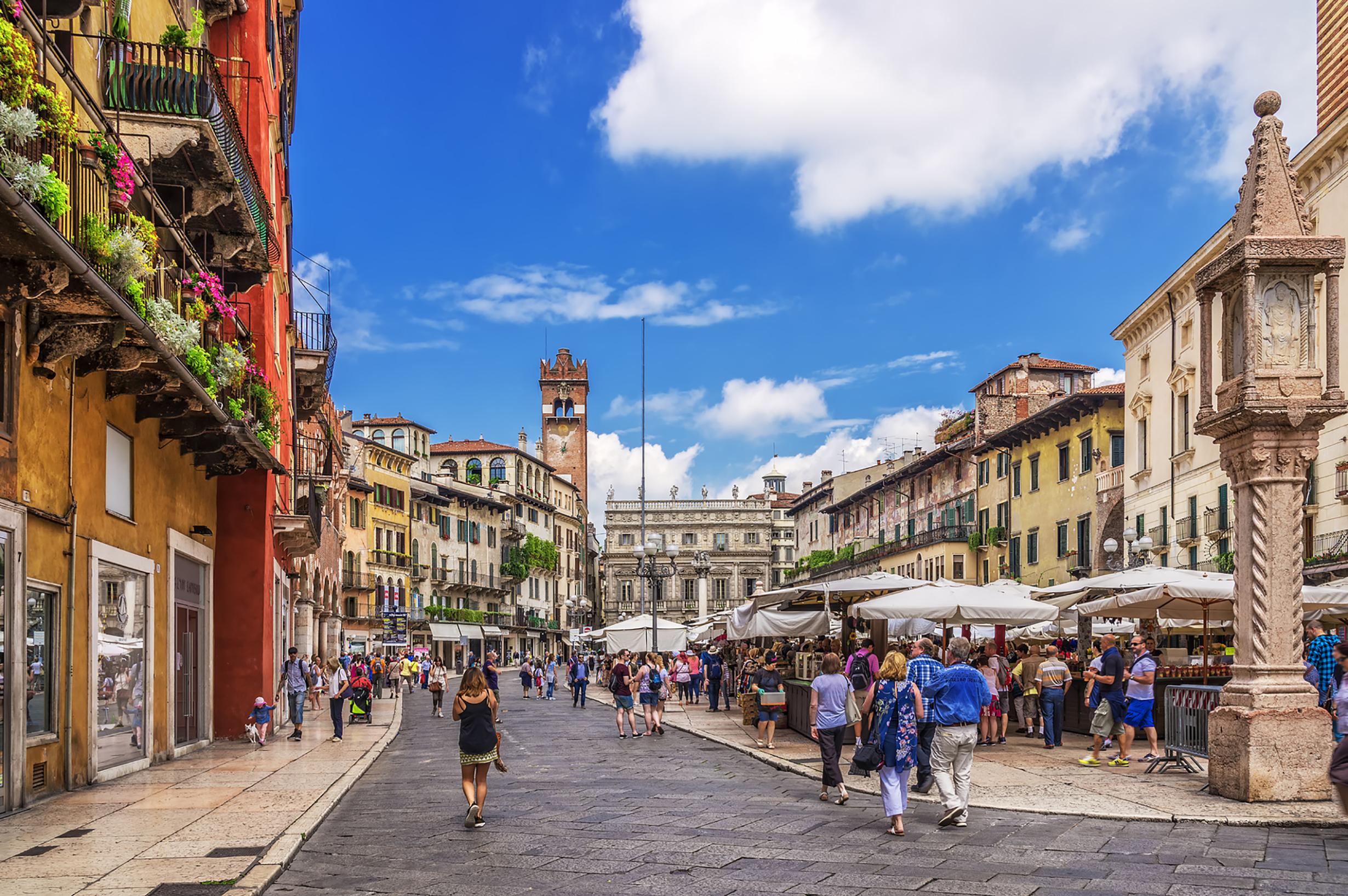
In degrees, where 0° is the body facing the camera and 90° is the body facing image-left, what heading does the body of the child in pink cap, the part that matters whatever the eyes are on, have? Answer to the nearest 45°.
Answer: approximately 0°

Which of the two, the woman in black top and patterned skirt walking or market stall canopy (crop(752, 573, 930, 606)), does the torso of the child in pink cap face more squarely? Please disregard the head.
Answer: the woman in black top and patterned skirt walking

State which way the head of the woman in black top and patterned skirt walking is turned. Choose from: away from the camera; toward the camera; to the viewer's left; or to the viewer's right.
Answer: away from the camera

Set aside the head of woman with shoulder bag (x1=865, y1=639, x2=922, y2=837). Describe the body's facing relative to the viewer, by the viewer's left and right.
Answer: facing away from the viewer

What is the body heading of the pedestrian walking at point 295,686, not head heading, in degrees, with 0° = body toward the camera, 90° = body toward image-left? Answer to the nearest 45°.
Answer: approximately 0°

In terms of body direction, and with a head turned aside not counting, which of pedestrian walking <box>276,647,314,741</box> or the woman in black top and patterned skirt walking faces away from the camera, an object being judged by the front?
the woman in black top and patterned skirt walking

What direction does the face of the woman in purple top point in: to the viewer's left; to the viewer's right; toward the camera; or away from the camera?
away from the camera

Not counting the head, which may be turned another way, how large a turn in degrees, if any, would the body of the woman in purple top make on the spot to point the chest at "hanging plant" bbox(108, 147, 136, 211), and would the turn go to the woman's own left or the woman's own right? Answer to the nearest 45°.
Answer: approximately 90° to the woman's own left

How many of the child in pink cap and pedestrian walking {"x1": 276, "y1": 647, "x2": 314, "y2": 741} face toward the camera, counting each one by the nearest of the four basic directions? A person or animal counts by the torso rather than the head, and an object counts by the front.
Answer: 2
